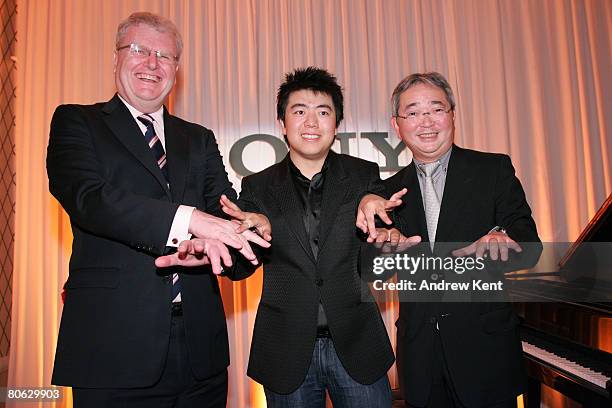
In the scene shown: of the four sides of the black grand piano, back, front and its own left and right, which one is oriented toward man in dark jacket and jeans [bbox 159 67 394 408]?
front

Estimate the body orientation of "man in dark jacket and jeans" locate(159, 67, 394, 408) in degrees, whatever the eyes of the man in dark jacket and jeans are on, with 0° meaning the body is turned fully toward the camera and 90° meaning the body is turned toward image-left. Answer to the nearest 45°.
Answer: approximately 0°

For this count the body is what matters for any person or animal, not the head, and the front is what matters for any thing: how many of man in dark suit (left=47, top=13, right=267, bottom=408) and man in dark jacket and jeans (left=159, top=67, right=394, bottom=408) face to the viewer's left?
0

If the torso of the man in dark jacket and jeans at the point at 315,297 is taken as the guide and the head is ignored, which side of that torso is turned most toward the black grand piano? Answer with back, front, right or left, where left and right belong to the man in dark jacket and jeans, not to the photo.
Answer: left

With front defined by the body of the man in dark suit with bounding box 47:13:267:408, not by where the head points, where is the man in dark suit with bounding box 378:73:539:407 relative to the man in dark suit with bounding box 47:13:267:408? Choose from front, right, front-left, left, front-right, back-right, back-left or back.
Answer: front-left

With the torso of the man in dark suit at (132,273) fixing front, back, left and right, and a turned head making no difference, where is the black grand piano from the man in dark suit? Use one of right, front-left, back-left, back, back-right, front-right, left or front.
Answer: front-left

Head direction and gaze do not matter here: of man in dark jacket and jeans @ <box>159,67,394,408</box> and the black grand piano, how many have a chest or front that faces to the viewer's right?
0
